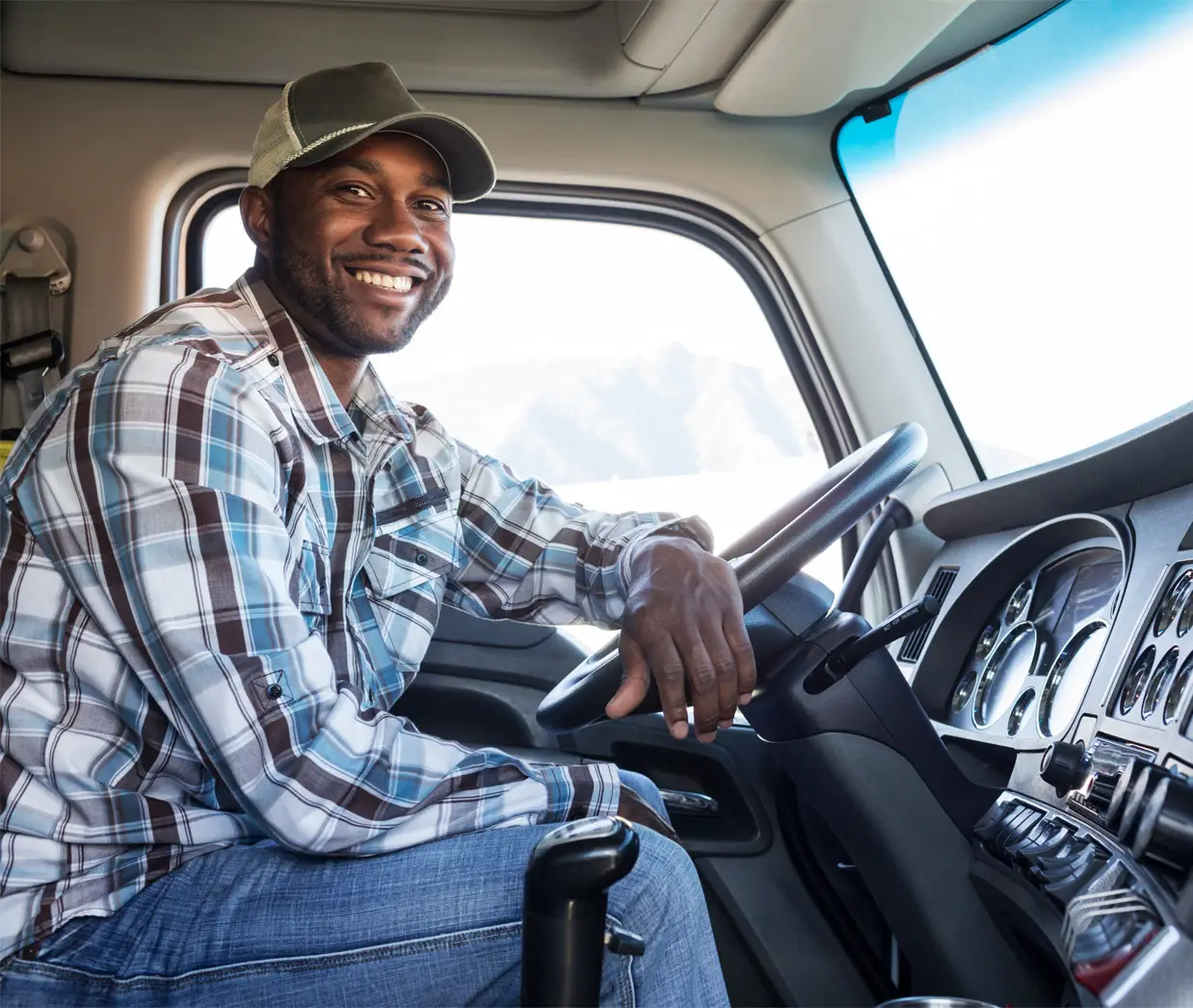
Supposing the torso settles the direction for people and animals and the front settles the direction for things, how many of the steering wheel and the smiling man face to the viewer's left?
1

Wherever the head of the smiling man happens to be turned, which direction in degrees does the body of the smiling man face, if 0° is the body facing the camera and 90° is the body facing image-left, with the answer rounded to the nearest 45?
approximately 315°

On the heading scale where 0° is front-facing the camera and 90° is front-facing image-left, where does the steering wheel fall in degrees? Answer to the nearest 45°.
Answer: approximately 90°

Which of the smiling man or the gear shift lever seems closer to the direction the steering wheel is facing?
the smiling man

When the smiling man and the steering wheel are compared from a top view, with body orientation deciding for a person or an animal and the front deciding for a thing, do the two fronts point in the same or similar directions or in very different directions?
very different directions
